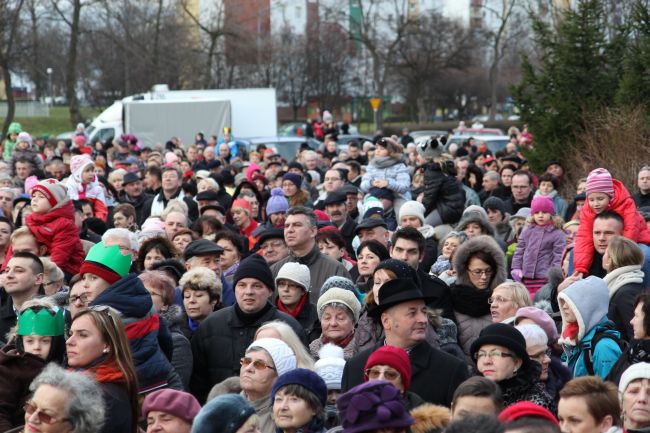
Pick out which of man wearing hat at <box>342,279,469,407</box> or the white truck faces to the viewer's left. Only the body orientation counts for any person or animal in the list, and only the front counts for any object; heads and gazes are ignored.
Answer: the white truck

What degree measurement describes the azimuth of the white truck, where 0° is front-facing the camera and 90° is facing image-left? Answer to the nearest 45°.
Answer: approximately 90°

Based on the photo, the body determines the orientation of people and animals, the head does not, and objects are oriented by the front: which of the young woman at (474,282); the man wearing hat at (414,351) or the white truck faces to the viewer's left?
the white truck

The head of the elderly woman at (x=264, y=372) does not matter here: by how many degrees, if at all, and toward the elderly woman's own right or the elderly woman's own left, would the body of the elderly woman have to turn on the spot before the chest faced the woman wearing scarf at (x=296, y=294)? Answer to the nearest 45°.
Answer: approximately 135° to the elderly woman's own right

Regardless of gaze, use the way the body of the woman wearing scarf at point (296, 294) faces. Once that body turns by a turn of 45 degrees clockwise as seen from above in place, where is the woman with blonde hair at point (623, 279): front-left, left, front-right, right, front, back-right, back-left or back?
back

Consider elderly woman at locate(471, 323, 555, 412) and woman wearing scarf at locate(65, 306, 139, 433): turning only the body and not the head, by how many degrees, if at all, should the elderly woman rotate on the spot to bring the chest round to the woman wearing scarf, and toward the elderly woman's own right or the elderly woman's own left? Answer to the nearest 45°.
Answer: approximately 45° to the elderly woman's own right

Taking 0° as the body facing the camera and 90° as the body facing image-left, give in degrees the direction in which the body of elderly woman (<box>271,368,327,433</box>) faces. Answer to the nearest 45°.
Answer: approximately 45°

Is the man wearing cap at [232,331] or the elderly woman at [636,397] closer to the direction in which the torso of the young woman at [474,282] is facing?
the elderly woman

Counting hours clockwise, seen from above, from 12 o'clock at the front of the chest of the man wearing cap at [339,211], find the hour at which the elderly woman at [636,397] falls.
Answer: The elderly woman is roughly at 10 o'clock from the man wearing cap.
